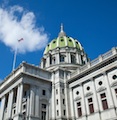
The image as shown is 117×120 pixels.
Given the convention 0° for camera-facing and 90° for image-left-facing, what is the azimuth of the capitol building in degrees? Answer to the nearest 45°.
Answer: approximately 45°
